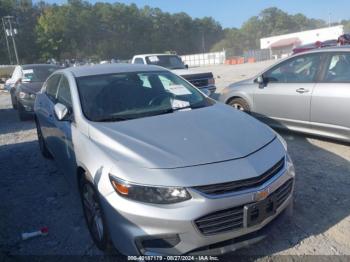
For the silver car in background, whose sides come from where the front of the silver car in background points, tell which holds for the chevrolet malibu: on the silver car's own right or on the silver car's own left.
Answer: on the silver car's own left

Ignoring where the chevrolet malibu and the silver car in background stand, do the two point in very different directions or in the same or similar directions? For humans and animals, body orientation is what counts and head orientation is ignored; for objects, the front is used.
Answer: very different directions

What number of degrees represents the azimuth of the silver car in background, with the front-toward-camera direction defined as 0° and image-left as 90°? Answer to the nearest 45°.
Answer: approximately 135°

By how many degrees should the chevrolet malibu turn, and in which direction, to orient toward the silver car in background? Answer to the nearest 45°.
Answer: approximately 90° to its left
